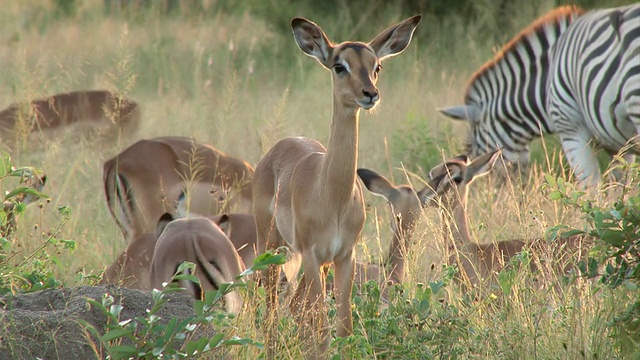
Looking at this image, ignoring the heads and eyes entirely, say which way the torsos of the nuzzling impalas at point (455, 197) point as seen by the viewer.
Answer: to the viewer's left

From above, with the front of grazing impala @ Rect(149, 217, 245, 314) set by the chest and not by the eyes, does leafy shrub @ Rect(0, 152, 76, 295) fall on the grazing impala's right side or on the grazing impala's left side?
on the grazing impala's left side

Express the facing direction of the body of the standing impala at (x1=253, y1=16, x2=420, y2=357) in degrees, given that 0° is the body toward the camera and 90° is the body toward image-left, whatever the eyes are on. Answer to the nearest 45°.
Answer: approximately 315°

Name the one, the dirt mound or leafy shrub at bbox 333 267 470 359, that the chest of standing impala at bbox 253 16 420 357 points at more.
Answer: the leafy shrub

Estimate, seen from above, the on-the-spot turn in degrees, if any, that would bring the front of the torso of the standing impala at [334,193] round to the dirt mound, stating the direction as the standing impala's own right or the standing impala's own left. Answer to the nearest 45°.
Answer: approximately 90° to the standing impala's own right

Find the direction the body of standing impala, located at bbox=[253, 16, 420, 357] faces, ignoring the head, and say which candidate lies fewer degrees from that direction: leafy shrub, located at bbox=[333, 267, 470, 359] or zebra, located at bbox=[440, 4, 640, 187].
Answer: the leafy shrub

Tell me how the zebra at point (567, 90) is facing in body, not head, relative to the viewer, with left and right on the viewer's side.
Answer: facing to the left of the viewer

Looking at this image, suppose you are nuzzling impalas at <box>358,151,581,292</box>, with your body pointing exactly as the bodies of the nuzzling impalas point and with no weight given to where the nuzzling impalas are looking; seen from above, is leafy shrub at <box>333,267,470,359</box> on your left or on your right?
on your left
